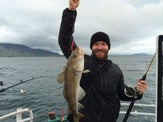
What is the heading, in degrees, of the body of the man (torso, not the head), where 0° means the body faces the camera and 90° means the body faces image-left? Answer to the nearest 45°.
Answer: approximately 0°
